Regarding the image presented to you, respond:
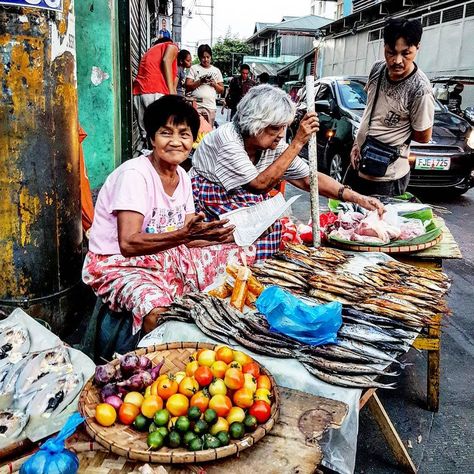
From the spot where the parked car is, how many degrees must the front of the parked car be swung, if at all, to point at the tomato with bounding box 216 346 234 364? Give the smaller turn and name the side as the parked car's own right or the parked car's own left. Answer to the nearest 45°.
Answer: approximately 45° to the parked car's own right

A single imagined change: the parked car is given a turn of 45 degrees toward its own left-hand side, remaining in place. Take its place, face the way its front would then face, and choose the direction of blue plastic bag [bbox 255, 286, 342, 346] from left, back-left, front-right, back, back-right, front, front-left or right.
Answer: right

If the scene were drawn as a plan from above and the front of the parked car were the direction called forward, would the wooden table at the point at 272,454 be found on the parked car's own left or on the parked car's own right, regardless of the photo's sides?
on the parked car's own right

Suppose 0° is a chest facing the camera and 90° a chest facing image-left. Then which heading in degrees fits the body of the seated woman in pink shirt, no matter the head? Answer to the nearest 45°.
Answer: approximately 315°

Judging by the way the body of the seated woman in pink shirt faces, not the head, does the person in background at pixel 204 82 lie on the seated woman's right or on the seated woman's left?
on the seated woman's left

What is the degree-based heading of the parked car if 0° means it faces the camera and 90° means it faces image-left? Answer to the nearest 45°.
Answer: approximately 315°

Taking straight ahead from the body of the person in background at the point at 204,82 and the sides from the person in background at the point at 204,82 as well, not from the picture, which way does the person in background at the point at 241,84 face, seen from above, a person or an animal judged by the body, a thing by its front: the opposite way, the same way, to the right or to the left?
the same way

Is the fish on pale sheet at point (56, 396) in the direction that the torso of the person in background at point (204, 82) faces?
yes

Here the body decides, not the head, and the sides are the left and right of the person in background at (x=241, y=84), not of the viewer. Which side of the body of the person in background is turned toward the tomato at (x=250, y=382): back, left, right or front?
front

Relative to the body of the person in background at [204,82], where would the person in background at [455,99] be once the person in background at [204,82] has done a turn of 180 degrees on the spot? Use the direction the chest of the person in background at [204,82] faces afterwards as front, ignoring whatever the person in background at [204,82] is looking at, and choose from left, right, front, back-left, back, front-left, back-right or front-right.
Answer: right

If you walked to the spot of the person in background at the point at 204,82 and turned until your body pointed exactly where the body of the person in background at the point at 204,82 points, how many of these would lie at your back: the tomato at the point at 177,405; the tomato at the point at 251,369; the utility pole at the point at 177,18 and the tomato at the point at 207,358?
1

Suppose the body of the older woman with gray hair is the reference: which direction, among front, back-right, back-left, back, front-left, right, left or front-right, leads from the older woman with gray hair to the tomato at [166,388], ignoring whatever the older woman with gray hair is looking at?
front-right

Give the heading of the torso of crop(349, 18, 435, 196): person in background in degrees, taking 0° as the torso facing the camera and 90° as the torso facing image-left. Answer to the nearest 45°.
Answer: approximately 45°

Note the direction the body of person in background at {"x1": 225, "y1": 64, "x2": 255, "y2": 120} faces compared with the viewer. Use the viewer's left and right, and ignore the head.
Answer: facing the viewer

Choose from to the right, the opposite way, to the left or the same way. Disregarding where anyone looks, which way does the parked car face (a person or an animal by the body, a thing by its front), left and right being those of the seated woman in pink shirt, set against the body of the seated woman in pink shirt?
the same way

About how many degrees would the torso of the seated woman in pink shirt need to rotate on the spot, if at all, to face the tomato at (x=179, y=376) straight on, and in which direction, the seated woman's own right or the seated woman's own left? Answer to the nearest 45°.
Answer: approximately 45° to the seated woman's own right

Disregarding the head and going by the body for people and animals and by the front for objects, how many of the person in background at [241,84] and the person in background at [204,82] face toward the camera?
2

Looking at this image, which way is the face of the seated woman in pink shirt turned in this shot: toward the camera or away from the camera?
toward the camera
